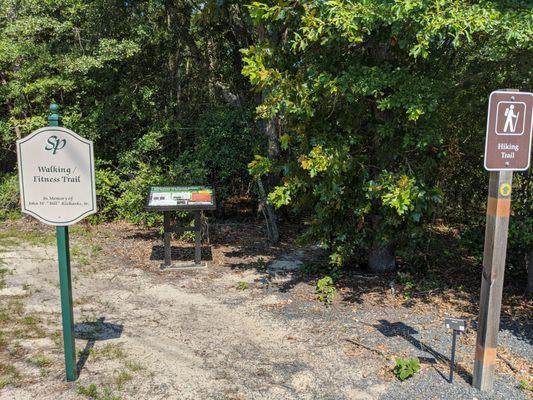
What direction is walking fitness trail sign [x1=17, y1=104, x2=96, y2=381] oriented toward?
toward the camera

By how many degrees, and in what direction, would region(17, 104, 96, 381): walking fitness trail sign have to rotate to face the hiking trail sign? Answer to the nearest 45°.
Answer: approximately 45° to its left

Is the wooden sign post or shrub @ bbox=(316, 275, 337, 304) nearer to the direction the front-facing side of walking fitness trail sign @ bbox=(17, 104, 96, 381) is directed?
the wooden sign post

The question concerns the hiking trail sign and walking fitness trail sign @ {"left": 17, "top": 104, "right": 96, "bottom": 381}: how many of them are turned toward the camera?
2

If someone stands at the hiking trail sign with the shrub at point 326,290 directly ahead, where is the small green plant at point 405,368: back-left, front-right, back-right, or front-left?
front-left

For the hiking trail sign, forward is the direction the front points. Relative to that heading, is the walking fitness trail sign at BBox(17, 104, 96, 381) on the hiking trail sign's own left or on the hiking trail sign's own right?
on the hiking trail sign's own right

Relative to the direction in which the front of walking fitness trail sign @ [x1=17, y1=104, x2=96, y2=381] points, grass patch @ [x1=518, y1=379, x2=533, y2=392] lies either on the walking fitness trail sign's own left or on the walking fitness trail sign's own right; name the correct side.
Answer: on the walking fitness trail sign's own left

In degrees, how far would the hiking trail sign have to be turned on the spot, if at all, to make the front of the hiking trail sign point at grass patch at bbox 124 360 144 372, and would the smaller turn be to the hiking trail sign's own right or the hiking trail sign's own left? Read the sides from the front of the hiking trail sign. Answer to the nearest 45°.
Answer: approximately 90° to the hiking trail sign's own right

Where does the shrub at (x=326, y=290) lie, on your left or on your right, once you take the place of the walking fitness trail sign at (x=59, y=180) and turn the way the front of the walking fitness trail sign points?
on your left

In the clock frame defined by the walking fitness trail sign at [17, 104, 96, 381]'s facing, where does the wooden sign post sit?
The wooden sign post is roughly at 10 o'clock from the walking fitness trail sign.
